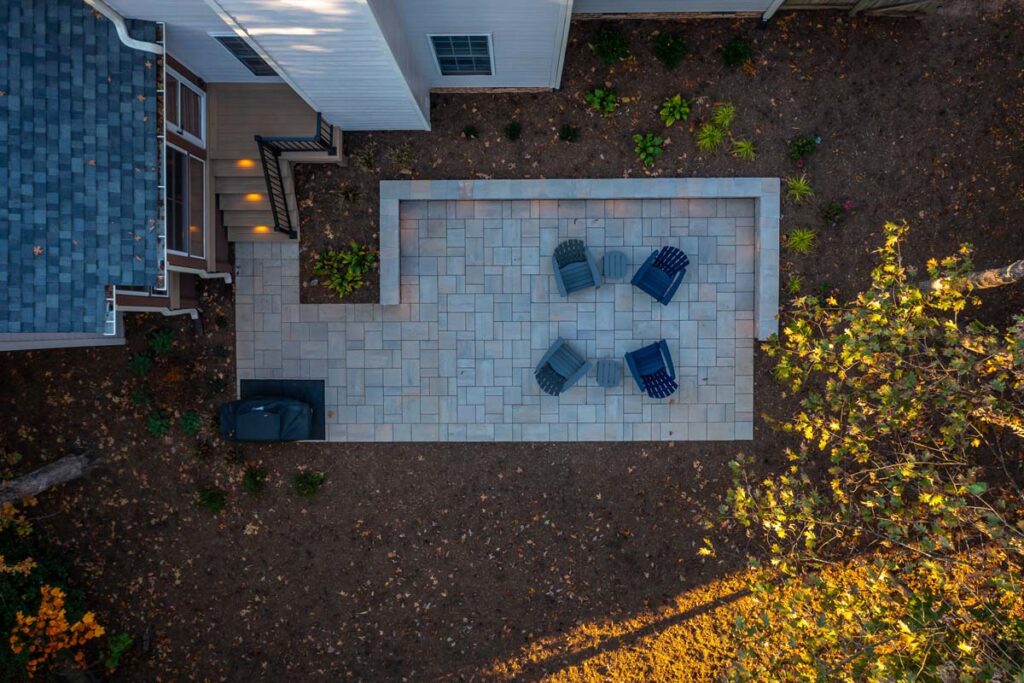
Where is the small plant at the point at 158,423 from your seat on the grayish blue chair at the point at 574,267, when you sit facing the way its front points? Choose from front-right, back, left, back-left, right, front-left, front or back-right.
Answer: right

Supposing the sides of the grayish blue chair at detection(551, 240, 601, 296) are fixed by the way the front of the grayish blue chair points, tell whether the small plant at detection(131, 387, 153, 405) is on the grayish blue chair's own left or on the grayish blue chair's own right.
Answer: on the grayish blue chair's own right

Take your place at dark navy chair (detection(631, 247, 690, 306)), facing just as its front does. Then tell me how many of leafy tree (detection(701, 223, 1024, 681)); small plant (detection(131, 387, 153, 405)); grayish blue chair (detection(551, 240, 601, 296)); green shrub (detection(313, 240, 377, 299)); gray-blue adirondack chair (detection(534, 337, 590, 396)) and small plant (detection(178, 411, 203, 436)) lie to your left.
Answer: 1

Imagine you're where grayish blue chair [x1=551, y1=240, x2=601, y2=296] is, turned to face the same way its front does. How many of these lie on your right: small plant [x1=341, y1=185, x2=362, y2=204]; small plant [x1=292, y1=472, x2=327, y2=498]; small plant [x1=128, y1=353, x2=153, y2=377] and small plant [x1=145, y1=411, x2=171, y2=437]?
4

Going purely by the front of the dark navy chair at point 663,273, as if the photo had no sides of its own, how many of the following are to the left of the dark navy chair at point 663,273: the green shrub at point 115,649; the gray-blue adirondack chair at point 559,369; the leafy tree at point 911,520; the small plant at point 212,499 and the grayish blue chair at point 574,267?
1

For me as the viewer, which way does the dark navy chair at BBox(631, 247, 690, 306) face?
facing the viewer and to the left of the viewer

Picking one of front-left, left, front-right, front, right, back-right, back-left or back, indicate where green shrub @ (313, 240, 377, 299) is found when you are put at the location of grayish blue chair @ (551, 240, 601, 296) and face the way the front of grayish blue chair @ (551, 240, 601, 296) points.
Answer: right

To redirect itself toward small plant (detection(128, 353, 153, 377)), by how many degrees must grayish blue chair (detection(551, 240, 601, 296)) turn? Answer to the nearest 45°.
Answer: approximately 90° to its right

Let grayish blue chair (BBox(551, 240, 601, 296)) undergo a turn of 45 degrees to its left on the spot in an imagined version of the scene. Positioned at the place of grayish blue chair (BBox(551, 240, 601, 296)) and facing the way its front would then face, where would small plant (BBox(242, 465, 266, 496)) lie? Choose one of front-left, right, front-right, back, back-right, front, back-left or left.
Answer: back-right

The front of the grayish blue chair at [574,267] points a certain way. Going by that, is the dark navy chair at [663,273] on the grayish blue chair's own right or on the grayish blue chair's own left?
on the grayish blue chair's own left

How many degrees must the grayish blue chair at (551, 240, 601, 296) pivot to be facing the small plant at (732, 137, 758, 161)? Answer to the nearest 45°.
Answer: approximately 90° to its left

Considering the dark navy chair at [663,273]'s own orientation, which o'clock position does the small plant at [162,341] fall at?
The small plant is roughly at 1 o'clock from the dark navy chair.

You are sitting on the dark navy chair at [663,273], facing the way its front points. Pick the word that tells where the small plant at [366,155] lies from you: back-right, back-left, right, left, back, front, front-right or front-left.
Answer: front-right

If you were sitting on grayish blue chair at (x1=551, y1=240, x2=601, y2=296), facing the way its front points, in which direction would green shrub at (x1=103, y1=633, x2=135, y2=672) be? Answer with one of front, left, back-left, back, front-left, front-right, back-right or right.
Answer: right

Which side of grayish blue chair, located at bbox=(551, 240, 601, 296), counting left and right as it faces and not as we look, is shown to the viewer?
front
